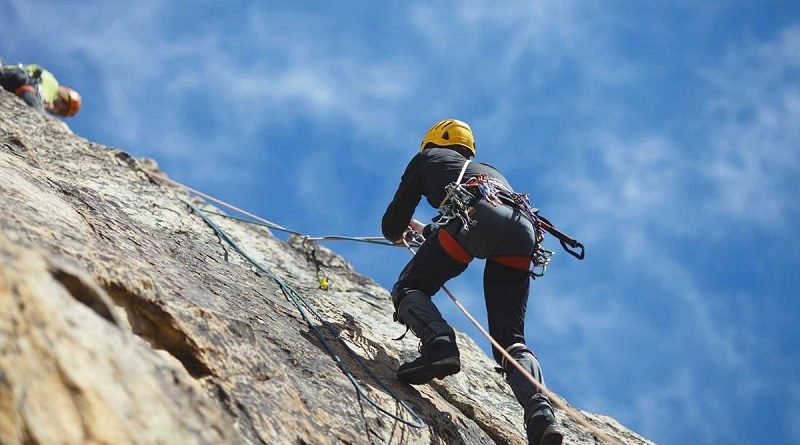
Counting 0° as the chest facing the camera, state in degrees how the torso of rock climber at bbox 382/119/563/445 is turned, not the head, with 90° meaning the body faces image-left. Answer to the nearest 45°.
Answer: approximately 135°

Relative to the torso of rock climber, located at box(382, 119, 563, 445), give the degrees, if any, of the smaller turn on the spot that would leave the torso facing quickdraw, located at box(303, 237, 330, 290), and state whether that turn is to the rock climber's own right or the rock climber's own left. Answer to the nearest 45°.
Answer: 0° — they already face it
